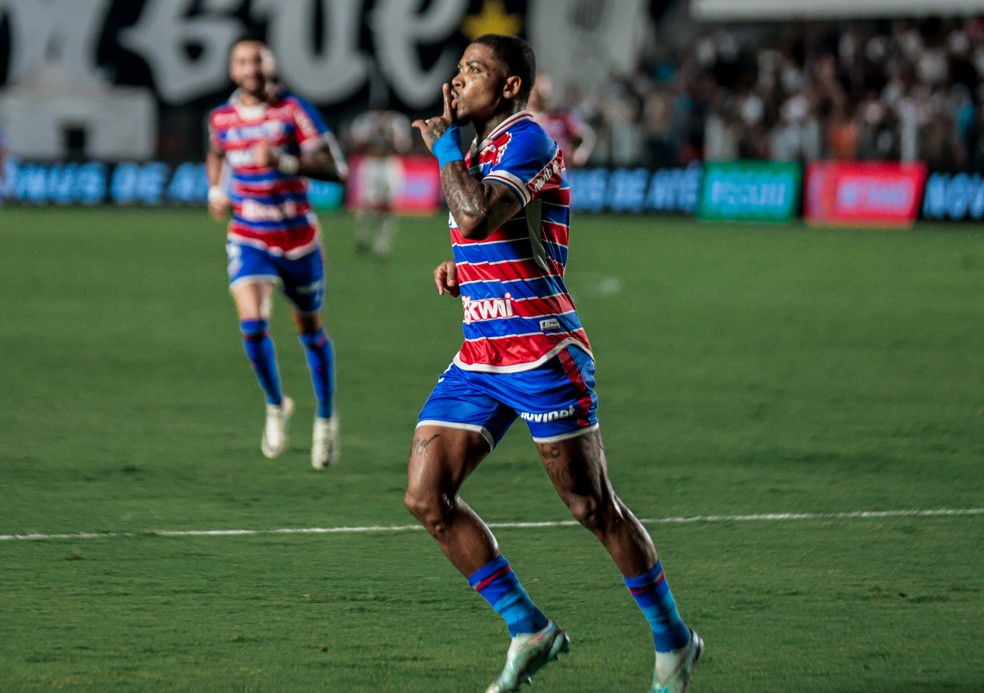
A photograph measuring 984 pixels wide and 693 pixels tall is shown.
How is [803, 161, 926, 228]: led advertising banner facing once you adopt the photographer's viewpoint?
facing the viewer

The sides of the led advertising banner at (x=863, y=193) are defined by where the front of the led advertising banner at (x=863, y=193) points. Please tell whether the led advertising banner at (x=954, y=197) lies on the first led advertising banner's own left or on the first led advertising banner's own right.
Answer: on the first led advertising banner's own left

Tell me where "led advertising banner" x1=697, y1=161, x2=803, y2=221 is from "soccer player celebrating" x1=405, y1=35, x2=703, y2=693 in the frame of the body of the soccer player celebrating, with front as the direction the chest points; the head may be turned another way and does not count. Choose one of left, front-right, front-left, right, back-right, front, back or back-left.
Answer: back-right

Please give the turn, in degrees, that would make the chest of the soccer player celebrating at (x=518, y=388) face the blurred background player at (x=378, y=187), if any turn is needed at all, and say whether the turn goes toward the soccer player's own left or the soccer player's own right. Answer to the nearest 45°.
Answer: approximately 135° to the soccer player's own right

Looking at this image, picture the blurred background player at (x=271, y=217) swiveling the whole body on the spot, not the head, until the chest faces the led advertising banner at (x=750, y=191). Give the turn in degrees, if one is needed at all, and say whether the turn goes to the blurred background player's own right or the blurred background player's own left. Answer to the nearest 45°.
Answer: approximately 135° to the blurred background player's own left

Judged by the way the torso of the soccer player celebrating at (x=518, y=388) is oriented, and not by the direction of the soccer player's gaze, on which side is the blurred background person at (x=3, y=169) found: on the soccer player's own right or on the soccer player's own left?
on the soccer player's own right

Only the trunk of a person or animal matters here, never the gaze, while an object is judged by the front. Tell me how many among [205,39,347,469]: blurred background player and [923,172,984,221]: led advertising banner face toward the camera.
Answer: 2

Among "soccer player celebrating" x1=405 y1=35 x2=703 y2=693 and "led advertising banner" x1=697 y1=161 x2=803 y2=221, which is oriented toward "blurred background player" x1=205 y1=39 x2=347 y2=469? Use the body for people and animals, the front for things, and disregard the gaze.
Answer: the led advertising banner

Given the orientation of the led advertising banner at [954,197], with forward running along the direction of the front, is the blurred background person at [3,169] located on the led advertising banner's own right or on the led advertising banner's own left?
on the led advertising banner's own right

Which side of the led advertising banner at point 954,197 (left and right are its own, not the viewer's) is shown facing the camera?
front

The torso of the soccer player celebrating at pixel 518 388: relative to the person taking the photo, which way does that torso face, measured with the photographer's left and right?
facing the viewer and to the left of the viewer
